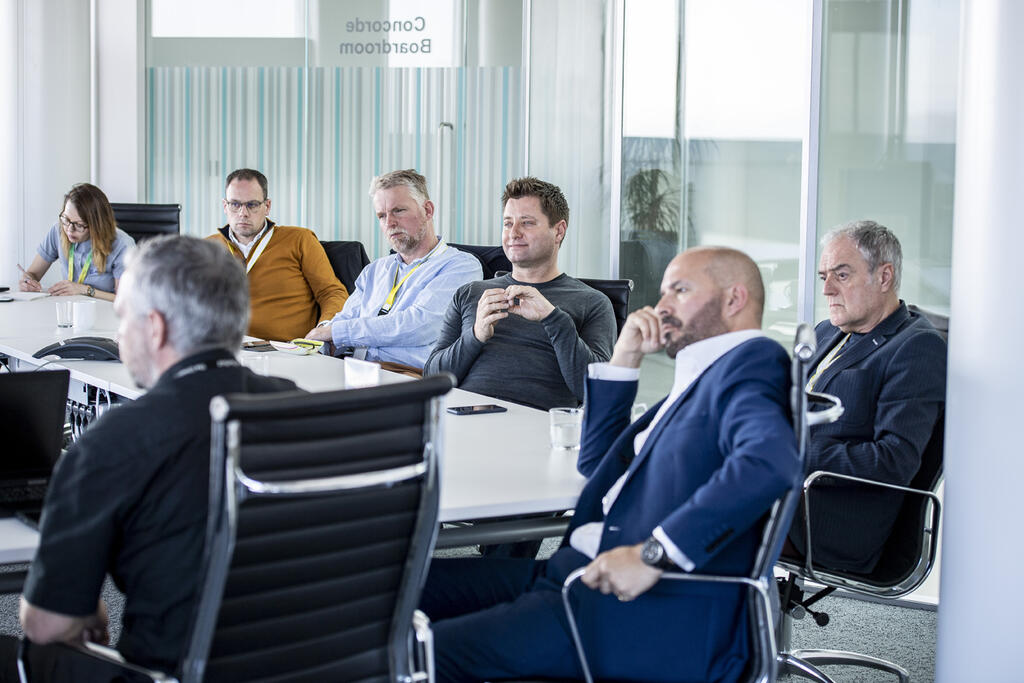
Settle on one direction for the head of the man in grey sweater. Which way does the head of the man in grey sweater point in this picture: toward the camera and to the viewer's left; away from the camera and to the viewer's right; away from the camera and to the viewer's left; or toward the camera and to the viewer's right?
toward the camera and to the viewer's left

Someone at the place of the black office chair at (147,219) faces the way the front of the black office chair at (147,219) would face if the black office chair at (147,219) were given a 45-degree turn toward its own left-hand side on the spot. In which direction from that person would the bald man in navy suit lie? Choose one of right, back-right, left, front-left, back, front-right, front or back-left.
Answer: front-right

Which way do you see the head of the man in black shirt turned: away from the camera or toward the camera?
away from the camera

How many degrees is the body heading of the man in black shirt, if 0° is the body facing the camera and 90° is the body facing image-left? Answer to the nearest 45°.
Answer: approximately 135°

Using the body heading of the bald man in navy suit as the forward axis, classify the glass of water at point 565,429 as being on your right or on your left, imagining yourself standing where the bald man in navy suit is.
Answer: on your right

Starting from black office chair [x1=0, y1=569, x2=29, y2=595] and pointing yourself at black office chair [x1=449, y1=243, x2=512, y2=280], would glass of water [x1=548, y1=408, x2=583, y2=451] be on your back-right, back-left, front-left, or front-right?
front-right

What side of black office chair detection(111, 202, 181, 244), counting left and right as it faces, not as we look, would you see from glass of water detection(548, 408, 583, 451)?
front

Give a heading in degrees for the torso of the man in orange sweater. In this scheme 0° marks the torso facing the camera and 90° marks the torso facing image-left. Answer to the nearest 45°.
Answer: approximately 45°

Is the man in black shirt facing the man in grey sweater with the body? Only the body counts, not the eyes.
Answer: no

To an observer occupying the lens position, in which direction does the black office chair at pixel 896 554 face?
facing to the left of the viewer

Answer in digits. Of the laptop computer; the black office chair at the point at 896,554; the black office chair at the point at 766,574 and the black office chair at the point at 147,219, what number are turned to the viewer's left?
2

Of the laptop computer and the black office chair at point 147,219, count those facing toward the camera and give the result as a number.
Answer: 2

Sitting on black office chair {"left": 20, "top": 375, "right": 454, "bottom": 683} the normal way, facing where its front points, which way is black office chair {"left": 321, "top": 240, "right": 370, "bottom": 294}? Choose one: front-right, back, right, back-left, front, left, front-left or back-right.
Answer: front-right

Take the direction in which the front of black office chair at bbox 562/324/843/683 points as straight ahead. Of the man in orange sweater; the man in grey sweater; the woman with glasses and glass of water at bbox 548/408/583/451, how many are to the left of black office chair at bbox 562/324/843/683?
0

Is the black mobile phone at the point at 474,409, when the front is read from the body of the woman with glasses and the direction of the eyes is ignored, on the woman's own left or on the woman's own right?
on the woman's own left

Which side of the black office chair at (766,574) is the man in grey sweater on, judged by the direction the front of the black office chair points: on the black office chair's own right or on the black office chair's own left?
on the black office chair's own right

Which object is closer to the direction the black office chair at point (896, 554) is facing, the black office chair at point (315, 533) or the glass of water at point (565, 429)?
the glass of water

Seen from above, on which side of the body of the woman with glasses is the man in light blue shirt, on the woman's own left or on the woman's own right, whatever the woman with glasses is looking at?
on the woman's own left
